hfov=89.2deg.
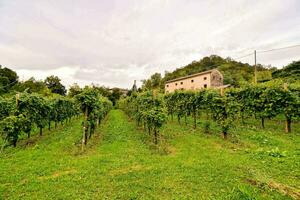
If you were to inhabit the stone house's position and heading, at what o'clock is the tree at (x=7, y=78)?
The tree is roughly at 1 o'clock from the stone house.

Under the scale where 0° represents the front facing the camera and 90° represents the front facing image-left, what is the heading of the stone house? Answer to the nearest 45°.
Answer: approximately 45°
